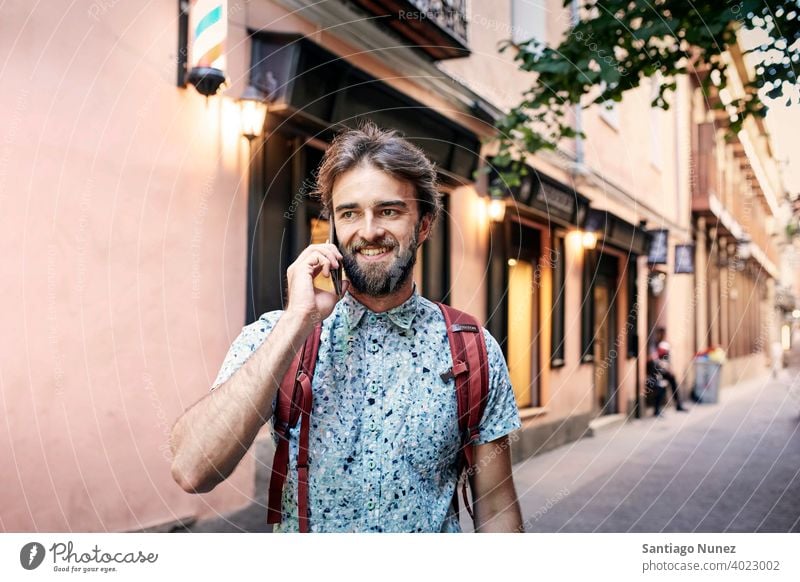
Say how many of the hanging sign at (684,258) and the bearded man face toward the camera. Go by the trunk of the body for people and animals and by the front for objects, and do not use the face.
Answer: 2

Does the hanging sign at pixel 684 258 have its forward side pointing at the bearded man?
yes

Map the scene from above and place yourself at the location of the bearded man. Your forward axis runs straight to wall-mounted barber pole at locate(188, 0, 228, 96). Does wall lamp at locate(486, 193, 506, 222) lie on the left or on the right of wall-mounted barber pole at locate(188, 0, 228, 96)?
right

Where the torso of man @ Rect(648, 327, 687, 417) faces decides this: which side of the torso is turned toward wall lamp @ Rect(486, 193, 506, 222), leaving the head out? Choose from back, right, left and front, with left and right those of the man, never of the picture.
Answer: right

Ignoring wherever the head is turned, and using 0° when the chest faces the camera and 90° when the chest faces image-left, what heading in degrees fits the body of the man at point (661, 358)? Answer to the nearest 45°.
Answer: approximately 315°

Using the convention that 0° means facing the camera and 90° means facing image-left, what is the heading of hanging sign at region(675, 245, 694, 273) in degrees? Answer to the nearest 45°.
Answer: approximately 0°

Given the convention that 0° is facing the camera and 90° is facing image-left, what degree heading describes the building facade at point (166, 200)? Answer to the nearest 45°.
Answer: approximately 315°

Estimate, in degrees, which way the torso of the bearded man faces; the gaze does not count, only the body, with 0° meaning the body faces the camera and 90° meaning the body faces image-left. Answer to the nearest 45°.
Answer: approximately 0°

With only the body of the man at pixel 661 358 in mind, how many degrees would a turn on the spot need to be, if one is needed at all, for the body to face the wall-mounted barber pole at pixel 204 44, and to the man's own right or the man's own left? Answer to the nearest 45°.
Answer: approximately 90° to the man's own right
